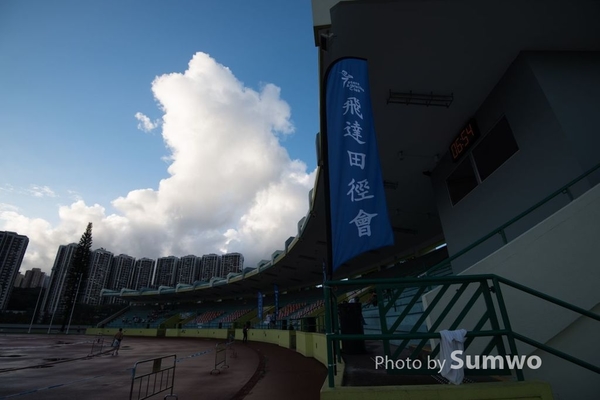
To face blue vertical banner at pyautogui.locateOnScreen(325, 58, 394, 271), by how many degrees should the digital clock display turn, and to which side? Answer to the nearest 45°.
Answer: approximately 45° to its left

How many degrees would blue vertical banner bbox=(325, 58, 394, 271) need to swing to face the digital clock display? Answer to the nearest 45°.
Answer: approximately 135° to its left

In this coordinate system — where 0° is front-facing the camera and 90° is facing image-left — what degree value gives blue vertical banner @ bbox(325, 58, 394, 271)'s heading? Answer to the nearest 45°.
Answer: approximately 0°

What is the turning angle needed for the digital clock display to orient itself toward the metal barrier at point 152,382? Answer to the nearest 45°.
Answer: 0° — it already faces it
